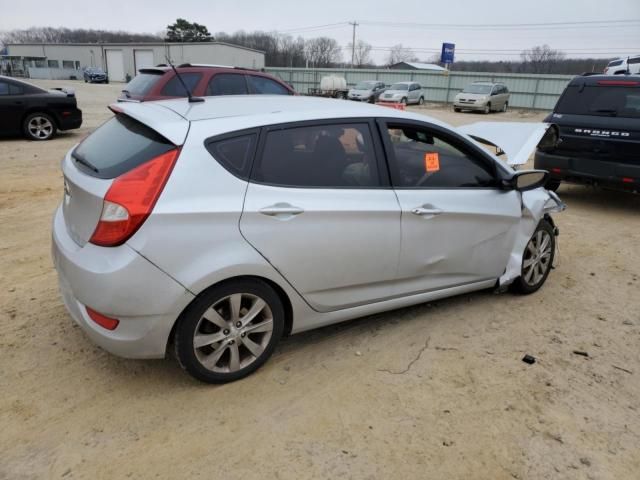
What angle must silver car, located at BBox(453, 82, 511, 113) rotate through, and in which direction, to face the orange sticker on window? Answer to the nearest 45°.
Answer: approximately 45° to its left

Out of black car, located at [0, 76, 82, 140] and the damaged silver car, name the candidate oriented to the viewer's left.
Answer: the black car

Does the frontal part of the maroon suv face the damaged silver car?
no

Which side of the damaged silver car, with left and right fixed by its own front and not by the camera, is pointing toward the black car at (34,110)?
left

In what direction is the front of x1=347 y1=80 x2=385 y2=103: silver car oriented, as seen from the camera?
facing the viewer and to the left of the viewer

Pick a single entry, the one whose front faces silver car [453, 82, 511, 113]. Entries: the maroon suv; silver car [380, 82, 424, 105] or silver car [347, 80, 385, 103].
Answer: the maroon suv

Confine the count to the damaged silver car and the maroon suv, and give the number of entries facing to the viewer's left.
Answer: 0

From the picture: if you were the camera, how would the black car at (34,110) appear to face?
facing to the left of the viewer

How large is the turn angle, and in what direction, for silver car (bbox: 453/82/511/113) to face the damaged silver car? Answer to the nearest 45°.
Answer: approximately 45° to its left

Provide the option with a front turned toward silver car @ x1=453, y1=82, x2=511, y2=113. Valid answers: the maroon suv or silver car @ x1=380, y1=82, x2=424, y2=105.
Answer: the maroon suv

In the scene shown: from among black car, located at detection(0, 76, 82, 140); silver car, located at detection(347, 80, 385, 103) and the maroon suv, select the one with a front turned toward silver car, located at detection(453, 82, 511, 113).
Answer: the maroon suv

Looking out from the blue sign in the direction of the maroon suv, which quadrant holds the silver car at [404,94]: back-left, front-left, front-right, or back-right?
front-right

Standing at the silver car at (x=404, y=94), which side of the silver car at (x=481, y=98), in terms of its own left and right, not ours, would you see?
right

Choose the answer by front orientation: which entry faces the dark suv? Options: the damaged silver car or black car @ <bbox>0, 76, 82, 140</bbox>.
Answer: the damaged silver car

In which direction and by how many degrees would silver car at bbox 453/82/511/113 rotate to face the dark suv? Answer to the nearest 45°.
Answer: approximately 45° to its left
